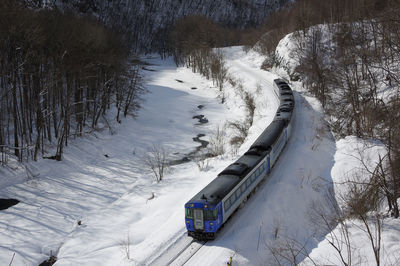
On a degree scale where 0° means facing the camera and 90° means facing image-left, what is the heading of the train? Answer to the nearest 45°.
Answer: approximately 45°

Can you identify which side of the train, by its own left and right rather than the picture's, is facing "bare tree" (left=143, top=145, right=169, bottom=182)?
right
